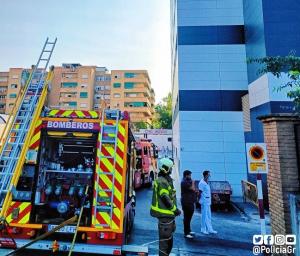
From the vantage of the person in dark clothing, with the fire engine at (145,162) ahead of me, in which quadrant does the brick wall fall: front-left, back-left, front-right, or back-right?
back-right

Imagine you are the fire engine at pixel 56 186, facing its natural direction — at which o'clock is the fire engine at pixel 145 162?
the fire engine at pixel 145 162 is roughly at 1 o'clock from the fire engine at pixel 56 186.

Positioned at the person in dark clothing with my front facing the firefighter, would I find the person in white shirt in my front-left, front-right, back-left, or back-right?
back-left

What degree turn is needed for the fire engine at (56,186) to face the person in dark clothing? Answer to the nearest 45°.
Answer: approximately 90° to its right

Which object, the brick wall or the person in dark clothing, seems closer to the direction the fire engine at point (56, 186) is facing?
the person in dark clothing

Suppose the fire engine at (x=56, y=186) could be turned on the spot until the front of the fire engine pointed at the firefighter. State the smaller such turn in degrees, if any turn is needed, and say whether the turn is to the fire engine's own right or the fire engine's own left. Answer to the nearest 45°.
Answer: approximately 135° to the fire engine's own right

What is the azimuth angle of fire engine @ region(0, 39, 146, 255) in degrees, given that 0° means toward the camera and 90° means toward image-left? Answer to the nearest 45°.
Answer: approximately 180°

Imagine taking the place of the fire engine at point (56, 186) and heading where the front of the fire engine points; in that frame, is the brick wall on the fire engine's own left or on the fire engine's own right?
on the fire engine's own right

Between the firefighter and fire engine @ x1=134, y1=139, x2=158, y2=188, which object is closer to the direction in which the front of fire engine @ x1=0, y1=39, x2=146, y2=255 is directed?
the fire engine
